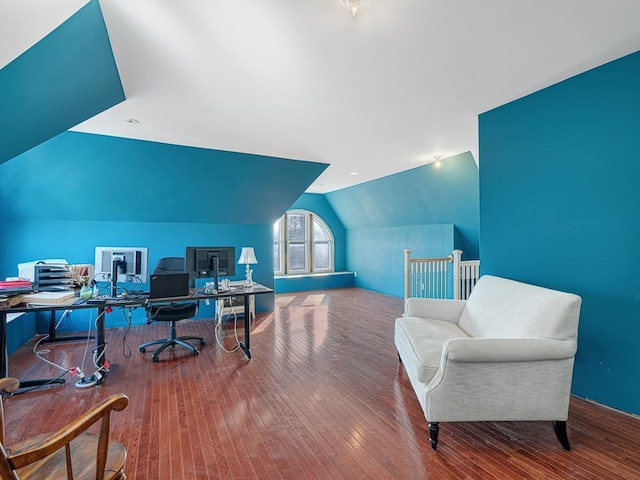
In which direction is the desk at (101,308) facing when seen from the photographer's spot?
facing away from the viewer

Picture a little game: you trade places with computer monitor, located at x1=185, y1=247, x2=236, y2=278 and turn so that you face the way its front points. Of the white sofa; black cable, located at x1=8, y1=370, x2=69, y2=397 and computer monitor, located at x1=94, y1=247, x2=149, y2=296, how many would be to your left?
2

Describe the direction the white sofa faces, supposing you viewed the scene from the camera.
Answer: facing to the left of the viewer

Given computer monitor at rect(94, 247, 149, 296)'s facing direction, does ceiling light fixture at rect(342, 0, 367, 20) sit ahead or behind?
behind

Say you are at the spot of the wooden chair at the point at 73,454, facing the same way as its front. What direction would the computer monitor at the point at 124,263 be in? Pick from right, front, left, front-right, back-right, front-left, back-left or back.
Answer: front-left

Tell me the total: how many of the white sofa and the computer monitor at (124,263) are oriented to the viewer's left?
1

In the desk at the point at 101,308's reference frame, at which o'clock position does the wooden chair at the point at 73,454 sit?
The wooden chair is roughly at 6 o'clock from the desk.

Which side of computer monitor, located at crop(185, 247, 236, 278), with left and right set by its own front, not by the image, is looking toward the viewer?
back

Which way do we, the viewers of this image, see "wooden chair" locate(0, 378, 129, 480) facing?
facing away from the viewer and to the right of the viewer

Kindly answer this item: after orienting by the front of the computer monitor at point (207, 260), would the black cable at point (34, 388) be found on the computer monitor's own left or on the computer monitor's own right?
on the computer monitor's own left

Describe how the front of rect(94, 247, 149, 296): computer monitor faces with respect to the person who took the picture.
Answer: facing away from the viewer
